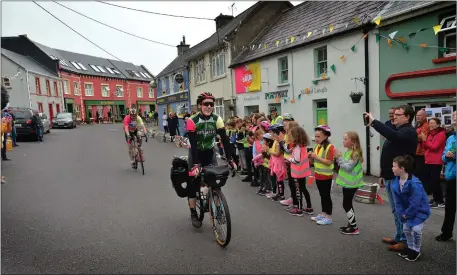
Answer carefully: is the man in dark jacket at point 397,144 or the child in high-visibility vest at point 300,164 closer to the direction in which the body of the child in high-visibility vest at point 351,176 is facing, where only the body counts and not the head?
the child in high-visibility vest

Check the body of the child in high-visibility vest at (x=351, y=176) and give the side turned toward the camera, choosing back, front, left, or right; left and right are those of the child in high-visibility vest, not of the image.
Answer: left

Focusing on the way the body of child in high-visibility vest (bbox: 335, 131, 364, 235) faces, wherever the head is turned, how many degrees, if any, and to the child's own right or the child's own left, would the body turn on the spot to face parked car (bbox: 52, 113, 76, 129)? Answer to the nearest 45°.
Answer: approximately 45° to the child's own right

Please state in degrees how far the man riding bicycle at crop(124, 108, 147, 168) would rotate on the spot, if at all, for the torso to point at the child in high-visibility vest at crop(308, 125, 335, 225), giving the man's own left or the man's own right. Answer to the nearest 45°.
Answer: approximately 45° to the man's own left

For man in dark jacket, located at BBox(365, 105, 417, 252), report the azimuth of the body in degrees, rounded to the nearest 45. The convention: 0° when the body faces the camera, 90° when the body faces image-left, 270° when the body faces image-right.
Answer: approximately 90°

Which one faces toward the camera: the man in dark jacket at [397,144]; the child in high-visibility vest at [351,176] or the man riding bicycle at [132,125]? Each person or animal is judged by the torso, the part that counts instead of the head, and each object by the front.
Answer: the man riding bicycle

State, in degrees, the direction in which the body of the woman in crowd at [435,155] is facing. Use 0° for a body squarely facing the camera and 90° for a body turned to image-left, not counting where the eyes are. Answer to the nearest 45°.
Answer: approximately 45°

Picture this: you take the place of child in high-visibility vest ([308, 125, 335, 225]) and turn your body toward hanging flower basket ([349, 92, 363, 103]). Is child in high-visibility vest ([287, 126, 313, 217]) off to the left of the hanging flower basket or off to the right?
left

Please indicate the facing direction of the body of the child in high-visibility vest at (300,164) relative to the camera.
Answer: to the viewer's left

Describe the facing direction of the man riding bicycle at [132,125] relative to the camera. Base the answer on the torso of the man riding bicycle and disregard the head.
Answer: toward the camera

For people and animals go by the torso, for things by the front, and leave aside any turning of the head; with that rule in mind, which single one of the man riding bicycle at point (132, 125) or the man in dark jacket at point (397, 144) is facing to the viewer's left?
the man in dark jacket

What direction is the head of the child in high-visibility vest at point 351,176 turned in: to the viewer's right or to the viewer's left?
to the viewer's left

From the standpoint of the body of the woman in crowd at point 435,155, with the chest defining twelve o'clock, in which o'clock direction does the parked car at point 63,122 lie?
The parked car is roughly at 2 o'clock from the woman in crowd.

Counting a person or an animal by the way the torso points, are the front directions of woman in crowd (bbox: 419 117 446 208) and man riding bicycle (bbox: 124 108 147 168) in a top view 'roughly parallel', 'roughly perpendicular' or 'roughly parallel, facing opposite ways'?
roughly perpendicular

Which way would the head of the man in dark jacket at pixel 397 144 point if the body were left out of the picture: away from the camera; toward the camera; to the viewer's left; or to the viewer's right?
to the viewer's left
